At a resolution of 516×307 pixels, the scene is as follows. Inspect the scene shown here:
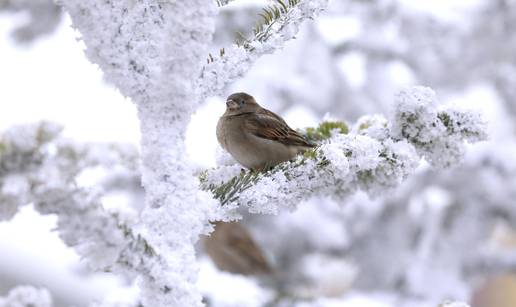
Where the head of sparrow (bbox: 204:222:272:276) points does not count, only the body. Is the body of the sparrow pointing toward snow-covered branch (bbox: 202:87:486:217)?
no

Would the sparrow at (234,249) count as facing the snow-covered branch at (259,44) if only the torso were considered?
no

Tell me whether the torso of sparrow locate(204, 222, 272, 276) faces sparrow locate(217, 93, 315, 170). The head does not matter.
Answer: no

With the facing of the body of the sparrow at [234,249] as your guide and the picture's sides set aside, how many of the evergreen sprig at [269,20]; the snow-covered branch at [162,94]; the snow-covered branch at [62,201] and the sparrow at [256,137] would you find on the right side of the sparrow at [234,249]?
0

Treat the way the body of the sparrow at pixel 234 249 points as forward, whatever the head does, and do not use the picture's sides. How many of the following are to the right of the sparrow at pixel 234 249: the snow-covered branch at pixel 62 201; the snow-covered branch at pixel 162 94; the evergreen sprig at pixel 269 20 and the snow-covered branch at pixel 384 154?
0

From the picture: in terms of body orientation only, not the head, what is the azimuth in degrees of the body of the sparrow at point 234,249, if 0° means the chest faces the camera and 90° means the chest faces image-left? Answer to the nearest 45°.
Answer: approximately 90°

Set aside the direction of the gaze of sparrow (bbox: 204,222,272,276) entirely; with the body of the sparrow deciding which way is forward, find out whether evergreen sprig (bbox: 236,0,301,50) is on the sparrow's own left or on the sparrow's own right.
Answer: on the sparrow's own left

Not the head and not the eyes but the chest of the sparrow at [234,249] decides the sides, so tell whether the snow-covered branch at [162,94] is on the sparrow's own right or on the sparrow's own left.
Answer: on the sparrow's own left

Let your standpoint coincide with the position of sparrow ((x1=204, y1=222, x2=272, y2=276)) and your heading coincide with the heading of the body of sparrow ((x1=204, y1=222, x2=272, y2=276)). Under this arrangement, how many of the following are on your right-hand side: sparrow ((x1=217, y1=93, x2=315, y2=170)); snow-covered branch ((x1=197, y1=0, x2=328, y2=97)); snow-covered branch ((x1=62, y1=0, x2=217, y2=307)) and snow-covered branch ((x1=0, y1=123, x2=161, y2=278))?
0
